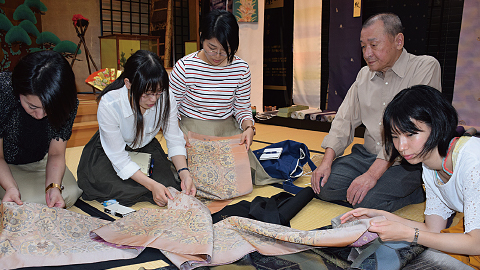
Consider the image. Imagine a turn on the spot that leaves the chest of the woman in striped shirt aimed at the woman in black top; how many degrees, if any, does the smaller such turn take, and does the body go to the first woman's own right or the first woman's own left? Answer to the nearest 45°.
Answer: approximately 45° to the first woman's own right

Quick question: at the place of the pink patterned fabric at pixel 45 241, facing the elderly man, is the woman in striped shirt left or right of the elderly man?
left

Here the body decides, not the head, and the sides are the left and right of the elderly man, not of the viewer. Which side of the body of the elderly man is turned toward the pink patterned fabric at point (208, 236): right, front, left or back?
front

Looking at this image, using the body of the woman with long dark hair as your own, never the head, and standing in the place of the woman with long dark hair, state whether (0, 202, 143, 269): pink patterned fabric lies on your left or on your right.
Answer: on your right

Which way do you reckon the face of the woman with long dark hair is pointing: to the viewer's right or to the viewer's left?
to the viewer's right

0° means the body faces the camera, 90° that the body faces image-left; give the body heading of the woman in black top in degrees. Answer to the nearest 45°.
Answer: approximately 0°

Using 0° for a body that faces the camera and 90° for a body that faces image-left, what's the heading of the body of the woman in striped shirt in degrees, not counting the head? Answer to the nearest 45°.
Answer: approximately 0°

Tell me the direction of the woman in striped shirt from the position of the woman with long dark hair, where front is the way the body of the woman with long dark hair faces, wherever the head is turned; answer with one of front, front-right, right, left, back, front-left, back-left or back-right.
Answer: left

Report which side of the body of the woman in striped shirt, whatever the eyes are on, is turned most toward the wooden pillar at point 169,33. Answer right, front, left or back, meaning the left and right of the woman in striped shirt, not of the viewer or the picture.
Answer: back
